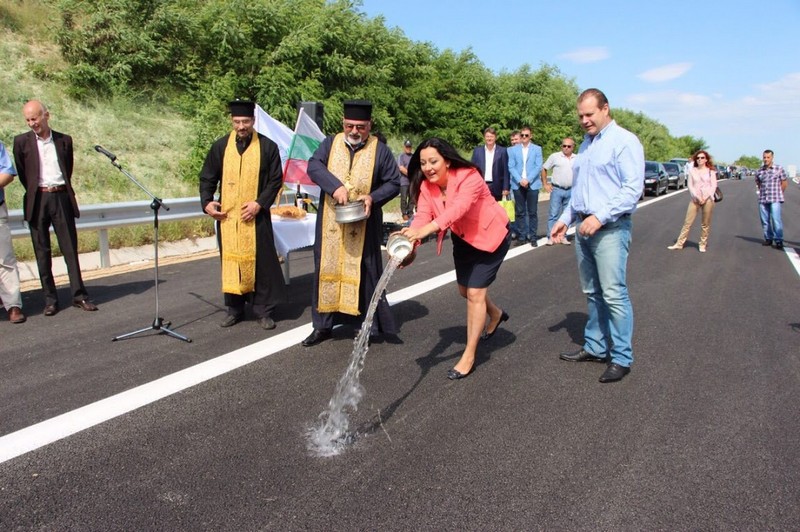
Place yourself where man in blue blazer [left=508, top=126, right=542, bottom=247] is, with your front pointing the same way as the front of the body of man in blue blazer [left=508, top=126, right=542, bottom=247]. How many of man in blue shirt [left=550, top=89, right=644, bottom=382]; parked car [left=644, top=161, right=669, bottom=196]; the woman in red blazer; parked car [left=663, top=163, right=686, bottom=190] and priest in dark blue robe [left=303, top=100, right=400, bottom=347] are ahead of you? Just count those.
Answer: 3

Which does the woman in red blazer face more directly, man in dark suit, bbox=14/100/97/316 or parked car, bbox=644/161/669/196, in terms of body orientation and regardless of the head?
the man in dark suit

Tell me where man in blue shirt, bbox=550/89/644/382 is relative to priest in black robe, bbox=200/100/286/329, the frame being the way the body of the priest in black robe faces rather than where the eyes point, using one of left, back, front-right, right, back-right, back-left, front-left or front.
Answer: front-left

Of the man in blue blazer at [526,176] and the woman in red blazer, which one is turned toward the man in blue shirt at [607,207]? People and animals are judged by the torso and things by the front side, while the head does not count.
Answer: the man in blue blazer at [526,176]

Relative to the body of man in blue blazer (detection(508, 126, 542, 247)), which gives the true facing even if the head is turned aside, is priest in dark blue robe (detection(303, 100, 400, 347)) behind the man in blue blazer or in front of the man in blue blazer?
in front

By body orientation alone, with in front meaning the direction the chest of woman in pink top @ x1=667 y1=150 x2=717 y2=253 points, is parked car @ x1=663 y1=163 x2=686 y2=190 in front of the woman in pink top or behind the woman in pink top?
behind

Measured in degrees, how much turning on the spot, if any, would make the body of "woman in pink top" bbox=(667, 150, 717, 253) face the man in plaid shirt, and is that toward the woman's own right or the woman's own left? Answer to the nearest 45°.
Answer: approximately 135° to the woman's own left

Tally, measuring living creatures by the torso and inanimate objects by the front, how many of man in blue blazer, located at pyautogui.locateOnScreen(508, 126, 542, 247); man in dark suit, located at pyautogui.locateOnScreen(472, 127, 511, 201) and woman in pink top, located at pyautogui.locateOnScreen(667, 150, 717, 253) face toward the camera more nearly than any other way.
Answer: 3

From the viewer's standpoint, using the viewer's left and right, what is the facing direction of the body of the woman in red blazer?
facing the viewer and to the left of the viewer

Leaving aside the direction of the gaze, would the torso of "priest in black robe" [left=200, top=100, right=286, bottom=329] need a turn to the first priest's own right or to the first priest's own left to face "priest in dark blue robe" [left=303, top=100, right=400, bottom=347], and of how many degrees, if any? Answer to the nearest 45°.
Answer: approximately 45° to the first priest's own left

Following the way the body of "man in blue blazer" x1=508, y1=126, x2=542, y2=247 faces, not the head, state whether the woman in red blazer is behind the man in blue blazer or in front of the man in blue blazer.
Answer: in front

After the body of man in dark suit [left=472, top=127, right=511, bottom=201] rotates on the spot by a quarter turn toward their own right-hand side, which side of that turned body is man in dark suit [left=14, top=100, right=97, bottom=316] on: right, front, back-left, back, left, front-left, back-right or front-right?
front-left

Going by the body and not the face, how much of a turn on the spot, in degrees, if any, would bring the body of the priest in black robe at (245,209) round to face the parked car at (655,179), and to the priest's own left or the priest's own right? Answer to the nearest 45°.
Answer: approximately 135° to the priest's own left

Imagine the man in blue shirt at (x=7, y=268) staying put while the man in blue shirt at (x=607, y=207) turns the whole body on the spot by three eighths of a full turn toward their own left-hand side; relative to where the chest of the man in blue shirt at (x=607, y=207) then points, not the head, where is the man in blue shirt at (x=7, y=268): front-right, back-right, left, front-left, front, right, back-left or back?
back

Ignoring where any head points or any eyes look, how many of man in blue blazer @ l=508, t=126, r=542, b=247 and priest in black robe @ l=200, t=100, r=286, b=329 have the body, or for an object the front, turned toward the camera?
2
